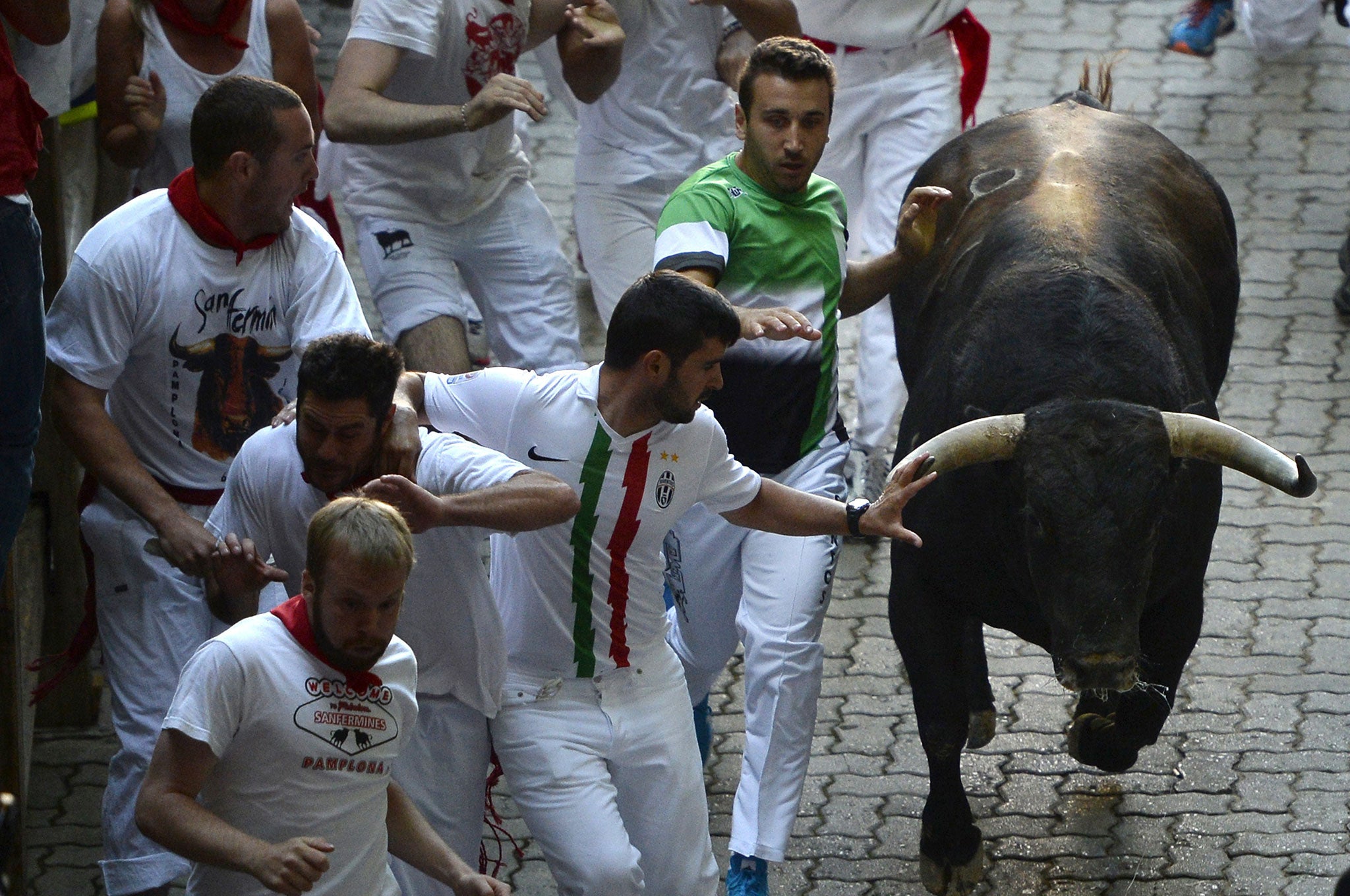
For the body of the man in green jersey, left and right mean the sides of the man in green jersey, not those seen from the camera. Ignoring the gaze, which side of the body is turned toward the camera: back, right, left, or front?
front

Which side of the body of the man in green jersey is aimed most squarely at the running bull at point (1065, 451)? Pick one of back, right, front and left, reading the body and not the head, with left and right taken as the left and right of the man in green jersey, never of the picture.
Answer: left

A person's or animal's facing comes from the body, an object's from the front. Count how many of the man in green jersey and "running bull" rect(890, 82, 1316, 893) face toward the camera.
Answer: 2

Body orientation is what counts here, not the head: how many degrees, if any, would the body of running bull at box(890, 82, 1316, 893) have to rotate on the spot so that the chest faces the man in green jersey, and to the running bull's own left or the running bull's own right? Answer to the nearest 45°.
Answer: approximately 90° to the running bull's own right

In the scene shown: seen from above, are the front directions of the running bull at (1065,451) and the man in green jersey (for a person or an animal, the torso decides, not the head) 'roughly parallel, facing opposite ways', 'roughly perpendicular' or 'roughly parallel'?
roughly parallel
